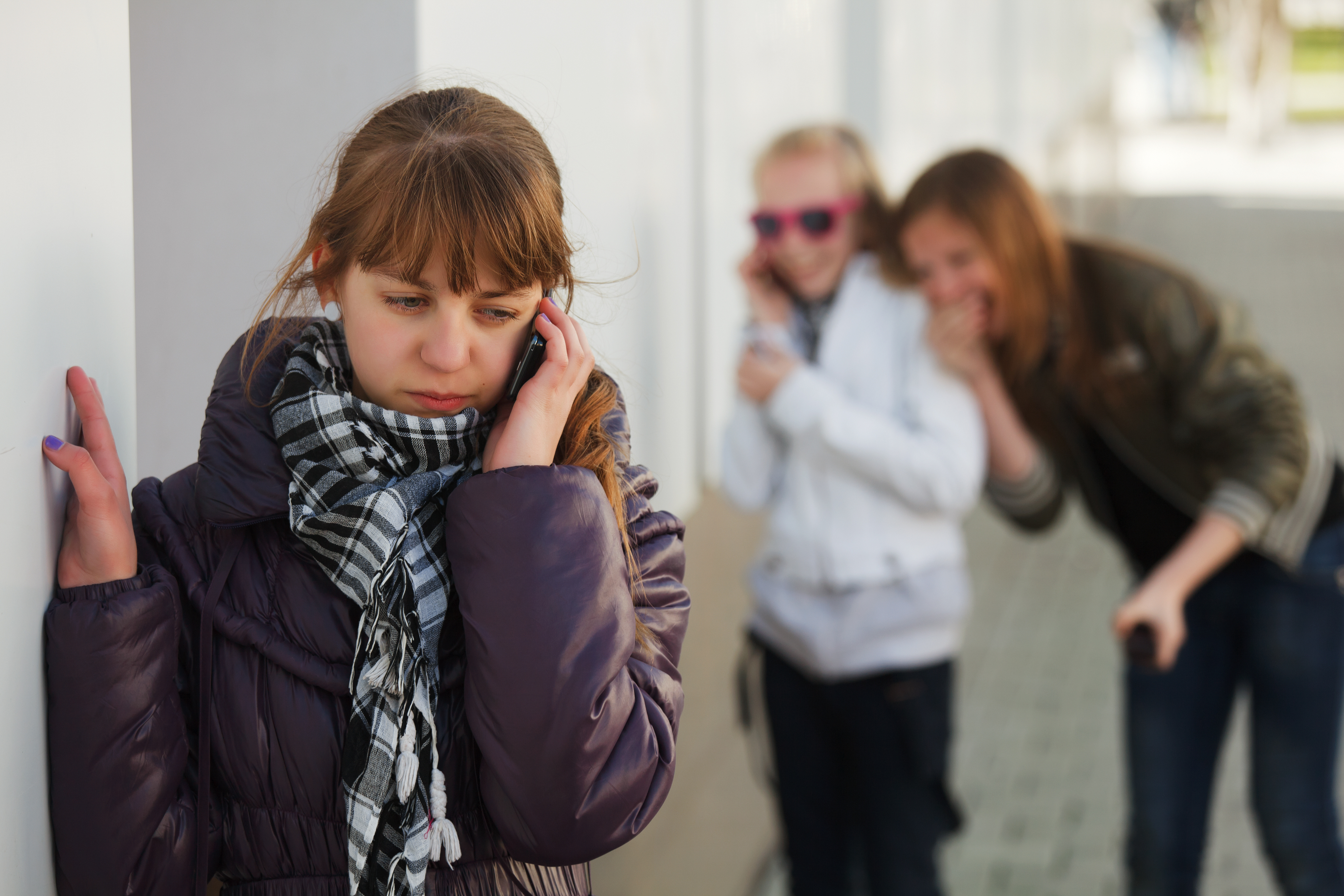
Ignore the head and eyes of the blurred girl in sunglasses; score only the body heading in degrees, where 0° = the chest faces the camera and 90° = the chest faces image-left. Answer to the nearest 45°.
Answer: approximately 45°

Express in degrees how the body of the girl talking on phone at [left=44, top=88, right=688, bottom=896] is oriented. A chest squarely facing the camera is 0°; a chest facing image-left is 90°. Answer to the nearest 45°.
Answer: approximately 0°

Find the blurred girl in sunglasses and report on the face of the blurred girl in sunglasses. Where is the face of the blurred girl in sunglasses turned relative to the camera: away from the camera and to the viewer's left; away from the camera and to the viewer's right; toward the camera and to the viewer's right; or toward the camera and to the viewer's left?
toward the camera and to the viewer's left

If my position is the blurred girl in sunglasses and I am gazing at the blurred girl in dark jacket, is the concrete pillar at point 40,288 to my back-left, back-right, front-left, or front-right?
back-right

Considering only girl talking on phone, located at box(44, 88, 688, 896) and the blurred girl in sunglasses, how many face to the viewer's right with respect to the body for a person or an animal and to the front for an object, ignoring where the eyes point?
0

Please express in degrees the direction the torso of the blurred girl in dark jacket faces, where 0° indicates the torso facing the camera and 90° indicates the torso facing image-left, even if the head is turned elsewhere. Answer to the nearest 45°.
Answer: approximately 45°

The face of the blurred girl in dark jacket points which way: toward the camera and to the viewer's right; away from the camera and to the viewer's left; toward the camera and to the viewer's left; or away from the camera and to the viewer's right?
toward the camera and to the viewer's left

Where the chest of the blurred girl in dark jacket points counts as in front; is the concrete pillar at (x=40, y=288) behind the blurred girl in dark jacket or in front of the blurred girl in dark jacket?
in front

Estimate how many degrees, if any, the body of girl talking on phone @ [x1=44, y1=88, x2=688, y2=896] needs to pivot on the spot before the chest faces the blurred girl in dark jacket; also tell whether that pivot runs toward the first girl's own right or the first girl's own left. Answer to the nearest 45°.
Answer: approximately 135° to the first girl's own left
